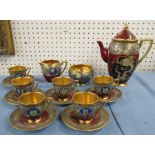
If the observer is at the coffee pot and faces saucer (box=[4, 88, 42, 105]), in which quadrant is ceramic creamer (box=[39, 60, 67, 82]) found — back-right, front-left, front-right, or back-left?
front-right

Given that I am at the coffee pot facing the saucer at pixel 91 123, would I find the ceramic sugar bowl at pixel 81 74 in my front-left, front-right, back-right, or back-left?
front-right

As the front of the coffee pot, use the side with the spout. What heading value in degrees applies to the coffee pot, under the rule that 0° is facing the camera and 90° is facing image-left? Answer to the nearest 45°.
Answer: approximately 90°

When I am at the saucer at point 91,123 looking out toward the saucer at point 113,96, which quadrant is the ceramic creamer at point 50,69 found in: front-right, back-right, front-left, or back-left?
front-left
